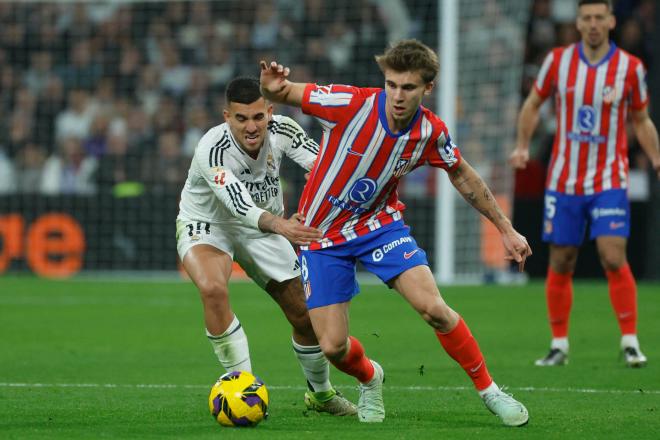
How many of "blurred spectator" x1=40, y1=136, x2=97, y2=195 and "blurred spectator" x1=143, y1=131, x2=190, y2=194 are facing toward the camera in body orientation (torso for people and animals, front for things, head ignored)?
2

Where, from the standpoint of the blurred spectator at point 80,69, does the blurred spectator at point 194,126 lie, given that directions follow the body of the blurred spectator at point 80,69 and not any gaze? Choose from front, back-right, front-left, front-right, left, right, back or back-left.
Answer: front-left

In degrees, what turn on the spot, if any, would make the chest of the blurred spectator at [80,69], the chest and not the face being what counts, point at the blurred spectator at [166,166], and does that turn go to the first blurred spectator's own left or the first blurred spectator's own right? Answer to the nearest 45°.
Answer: approximately 45° to the first blurred spectator's own left

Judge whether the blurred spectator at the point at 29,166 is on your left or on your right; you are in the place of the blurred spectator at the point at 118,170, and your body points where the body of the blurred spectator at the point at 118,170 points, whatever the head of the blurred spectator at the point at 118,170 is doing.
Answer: on your right

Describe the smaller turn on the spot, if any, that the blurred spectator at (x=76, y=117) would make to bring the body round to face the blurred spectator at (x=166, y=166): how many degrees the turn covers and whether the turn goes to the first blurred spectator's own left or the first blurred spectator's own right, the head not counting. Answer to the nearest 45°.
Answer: approximately 45° to the first blurred spectator's own left

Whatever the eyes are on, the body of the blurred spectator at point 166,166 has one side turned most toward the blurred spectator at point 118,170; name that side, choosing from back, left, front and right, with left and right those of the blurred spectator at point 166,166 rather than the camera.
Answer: right

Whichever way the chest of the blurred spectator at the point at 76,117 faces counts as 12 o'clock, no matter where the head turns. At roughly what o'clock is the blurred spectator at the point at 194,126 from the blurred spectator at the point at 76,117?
the blurred spectator at the point at 194,126 is roughly at 10 o'clock from the blurred spectator at the point at 76,117.
